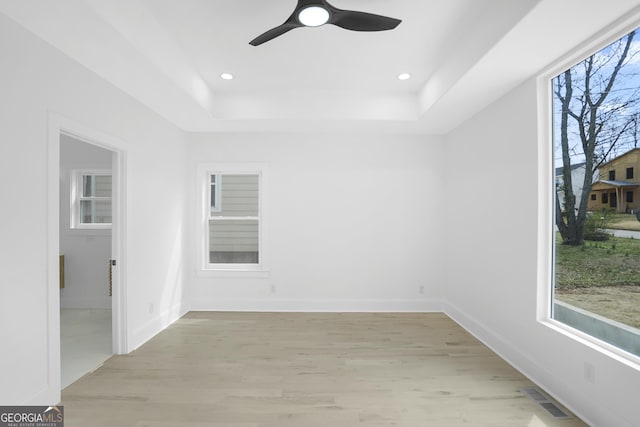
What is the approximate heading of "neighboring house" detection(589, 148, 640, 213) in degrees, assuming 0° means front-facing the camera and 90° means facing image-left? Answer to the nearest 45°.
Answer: approximately 45°

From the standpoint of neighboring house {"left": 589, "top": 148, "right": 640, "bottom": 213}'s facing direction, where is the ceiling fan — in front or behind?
in front

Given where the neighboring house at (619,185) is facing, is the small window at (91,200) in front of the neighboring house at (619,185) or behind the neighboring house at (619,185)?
in front

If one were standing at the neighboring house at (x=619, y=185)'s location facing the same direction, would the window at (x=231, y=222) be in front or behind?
in front
